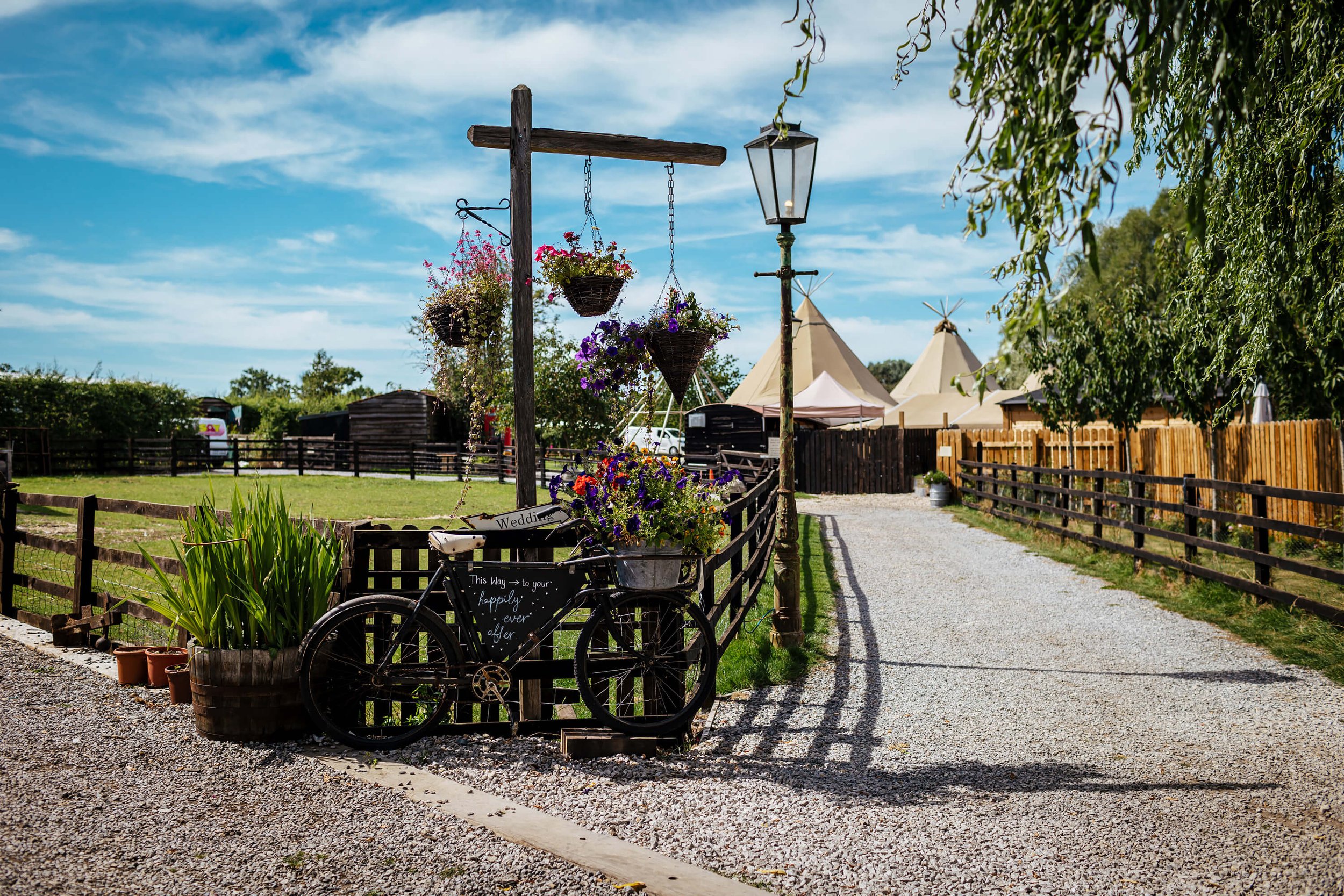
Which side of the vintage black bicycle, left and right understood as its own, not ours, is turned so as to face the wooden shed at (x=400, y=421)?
left

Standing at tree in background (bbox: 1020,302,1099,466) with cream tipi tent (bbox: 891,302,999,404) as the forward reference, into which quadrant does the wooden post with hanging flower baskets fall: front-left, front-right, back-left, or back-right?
back-left

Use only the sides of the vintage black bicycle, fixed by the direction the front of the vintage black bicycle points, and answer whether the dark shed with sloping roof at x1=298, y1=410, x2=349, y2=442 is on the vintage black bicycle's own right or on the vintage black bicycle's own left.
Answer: on the vintage black bicycle's own left

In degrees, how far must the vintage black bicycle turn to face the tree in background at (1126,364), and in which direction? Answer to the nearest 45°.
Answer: approximately 45° to its left

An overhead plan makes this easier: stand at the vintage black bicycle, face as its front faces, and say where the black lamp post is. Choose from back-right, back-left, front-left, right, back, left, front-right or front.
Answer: front-left

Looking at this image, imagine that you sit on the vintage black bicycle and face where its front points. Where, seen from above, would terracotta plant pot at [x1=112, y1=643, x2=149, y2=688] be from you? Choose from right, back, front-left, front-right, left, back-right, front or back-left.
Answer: back-left

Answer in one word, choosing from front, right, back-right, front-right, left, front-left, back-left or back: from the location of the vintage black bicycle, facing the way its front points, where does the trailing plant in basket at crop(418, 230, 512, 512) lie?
left

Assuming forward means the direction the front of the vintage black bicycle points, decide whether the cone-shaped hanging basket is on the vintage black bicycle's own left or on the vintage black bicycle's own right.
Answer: on the vintage black bicycle's own left

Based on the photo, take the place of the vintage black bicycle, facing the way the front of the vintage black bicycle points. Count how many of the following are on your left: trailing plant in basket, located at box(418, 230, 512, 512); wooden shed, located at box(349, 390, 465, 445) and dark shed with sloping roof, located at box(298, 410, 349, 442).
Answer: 3

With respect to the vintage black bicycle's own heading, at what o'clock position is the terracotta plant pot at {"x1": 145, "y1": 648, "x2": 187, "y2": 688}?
The terracotta plant pot is roughly at 7 o'clock from the vintage black bicycle.

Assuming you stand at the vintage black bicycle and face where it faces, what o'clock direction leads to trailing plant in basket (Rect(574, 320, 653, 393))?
The trailing plant in basket is roughly at 10 o'clock from the vintage black bicycle.

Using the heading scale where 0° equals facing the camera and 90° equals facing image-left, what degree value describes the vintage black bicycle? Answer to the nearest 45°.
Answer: approximately 270°
